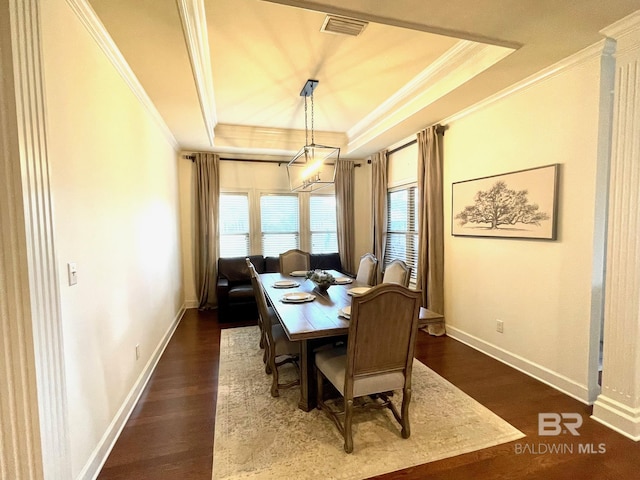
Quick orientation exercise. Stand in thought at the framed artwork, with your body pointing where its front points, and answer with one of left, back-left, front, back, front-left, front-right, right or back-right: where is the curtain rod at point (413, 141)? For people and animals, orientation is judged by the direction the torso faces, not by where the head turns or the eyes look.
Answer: right

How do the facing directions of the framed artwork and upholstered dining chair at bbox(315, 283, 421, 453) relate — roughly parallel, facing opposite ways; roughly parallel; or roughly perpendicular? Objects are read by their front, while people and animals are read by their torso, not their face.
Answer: roughly perpendicular

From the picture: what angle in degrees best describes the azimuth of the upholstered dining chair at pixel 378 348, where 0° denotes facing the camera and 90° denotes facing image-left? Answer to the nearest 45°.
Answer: approximately 135°

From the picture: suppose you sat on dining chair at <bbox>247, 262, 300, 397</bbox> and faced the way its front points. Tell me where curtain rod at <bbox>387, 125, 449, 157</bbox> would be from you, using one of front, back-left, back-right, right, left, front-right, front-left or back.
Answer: front-left

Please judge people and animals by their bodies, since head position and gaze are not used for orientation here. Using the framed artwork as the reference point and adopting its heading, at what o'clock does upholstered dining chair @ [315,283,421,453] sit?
The upholstered dining chair is roughly at 11 o'clock from the framed artwork.

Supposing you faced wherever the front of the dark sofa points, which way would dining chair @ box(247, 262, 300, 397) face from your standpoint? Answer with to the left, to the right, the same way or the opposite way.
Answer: to the left

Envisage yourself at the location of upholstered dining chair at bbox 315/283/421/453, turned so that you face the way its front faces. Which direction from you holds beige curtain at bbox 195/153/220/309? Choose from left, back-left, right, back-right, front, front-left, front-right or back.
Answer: front

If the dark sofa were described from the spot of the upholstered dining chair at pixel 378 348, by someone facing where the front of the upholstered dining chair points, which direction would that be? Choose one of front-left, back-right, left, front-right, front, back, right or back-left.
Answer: front

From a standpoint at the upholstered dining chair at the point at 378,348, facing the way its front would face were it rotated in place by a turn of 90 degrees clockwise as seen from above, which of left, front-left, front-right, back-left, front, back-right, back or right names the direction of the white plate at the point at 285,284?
left

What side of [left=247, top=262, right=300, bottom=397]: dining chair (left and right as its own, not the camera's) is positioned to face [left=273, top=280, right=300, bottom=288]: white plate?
left

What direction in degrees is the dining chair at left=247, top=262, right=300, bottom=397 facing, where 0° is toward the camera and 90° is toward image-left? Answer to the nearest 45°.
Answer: approximately 270°

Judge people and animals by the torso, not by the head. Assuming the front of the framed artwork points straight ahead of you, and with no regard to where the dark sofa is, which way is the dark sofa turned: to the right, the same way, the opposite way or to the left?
to the left

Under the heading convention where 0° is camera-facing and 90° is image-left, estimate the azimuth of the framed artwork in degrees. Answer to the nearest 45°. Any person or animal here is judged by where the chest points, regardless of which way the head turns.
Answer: approximately 45°

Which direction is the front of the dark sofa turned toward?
toward the camera

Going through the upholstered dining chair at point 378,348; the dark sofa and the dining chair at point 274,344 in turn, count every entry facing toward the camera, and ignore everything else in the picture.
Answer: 1

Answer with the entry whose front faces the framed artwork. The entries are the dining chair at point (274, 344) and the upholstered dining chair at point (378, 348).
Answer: the dining chair

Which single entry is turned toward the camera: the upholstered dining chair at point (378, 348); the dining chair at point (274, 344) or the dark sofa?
the dark sofa
